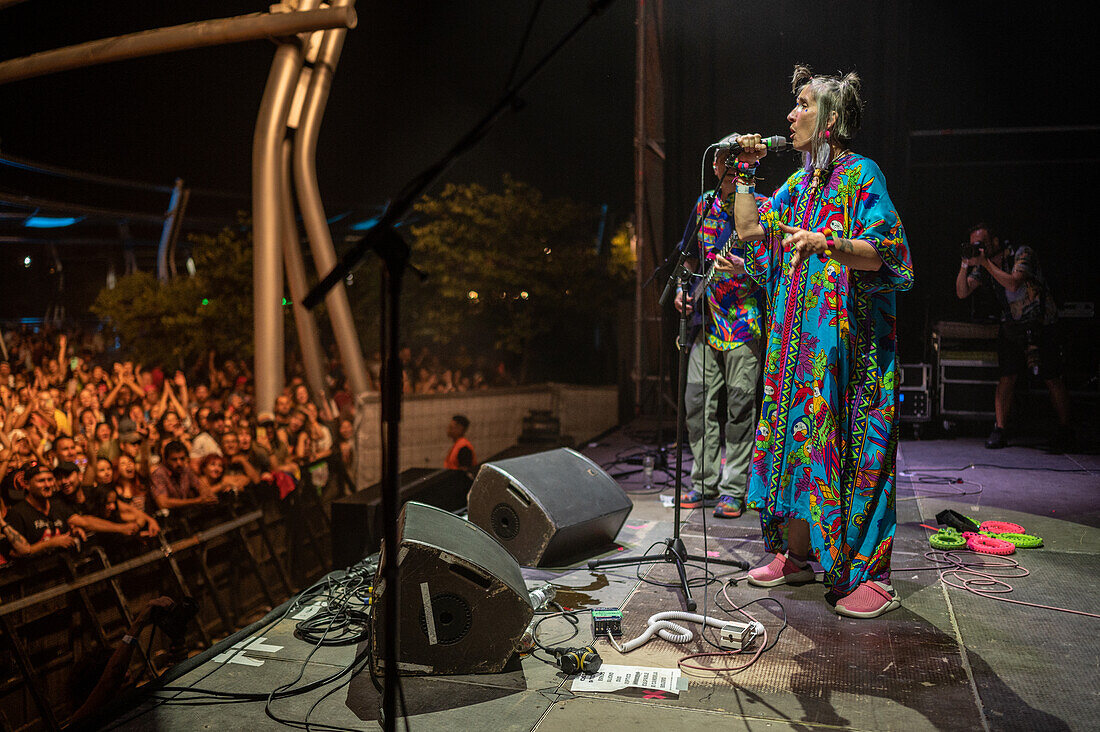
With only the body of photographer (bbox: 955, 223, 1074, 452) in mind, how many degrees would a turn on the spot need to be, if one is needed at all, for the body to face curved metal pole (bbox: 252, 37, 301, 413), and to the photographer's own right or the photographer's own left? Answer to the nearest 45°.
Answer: approximately 45° to the photographer's own right

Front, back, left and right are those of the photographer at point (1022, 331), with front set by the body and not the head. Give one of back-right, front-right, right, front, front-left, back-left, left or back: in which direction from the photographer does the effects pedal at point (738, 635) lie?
front-left

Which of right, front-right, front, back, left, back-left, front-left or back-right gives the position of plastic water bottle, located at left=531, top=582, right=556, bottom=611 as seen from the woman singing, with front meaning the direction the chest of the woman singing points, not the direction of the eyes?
front-right

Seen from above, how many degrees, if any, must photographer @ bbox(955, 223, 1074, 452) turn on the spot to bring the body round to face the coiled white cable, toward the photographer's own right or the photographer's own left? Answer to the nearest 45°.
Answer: approximately 45° to the photographer's own left

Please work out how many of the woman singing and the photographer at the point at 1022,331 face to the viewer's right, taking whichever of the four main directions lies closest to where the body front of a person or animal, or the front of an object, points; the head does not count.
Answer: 0

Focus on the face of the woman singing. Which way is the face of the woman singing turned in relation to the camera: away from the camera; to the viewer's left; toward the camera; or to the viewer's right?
to the viewer's left

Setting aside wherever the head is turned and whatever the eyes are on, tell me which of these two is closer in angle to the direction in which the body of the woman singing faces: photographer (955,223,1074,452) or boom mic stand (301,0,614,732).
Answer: the boom mic stand

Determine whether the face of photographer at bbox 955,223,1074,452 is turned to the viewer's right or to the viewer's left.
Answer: to the viewer's left

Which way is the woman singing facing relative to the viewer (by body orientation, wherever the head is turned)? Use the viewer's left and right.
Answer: facing the viewer and to the left of the viewer

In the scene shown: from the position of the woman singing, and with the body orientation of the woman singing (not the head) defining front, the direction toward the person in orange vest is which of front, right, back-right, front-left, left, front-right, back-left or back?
right

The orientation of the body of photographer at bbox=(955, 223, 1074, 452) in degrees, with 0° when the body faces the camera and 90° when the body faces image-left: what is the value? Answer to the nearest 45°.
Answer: approximately 45°
